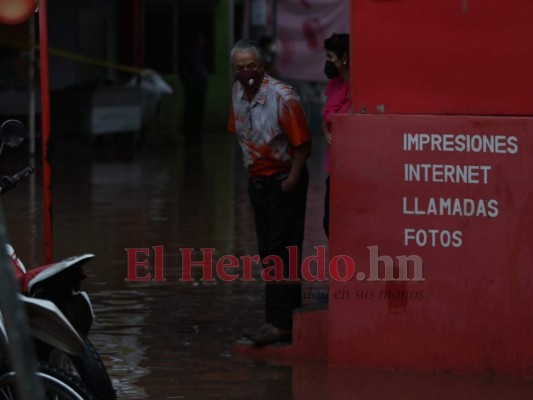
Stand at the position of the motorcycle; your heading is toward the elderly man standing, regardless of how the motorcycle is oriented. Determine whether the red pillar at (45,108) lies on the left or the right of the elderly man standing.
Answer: left

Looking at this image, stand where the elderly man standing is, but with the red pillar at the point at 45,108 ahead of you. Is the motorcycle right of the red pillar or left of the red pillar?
left

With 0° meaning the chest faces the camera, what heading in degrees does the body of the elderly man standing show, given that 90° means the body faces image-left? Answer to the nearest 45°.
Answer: approximately 45°

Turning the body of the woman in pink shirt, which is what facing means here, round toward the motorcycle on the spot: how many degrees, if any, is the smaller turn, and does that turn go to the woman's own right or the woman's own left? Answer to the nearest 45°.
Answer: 0° — they already face it

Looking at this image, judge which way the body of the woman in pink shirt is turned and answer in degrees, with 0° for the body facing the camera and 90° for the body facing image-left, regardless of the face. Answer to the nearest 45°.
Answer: approximately 45°
